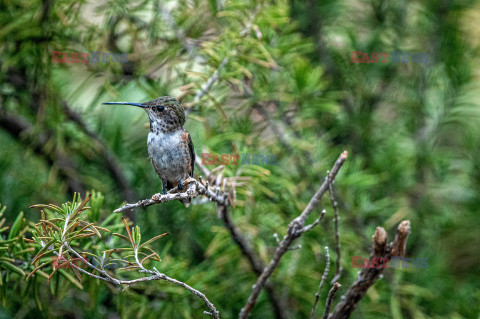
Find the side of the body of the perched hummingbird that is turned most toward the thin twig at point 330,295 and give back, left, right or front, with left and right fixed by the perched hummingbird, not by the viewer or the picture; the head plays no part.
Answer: left

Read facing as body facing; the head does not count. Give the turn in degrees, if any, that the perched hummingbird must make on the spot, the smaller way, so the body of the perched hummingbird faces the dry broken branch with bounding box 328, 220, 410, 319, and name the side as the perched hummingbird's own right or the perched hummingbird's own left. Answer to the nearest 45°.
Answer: approximately 90° to the perched hummingbird's own left

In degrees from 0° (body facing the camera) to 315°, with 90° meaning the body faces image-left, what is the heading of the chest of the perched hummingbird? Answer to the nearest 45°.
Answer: approximately 45°
